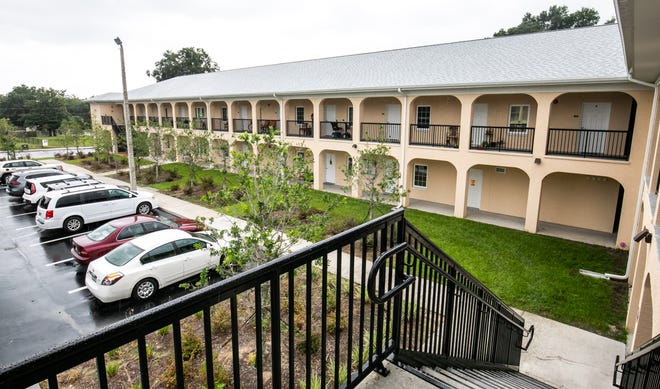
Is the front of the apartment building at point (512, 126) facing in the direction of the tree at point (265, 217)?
yes

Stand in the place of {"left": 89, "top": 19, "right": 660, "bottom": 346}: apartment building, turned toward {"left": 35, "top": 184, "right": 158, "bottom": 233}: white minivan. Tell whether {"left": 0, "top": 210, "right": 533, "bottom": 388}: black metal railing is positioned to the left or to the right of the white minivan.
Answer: left

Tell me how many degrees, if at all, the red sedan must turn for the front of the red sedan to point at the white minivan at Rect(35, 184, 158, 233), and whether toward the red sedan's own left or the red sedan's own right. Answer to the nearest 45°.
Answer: approximately 45° to the red sedan's own left

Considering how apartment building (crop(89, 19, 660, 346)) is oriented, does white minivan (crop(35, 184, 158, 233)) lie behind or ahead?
ahead

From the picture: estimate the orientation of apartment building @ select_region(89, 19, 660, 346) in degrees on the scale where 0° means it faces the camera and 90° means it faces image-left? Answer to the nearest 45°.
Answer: approximately 45°

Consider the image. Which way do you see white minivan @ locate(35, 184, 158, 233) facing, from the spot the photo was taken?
facing away from the viewer and to the right of the viewer

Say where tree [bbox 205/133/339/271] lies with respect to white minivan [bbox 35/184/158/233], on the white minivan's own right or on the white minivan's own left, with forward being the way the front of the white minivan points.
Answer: on the white minivan's own right

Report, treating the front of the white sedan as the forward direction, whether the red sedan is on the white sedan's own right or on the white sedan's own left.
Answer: on the white sedan's own left

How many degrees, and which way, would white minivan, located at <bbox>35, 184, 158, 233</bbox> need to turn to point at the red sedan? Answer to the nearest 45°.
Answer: approximately 135° to its right
